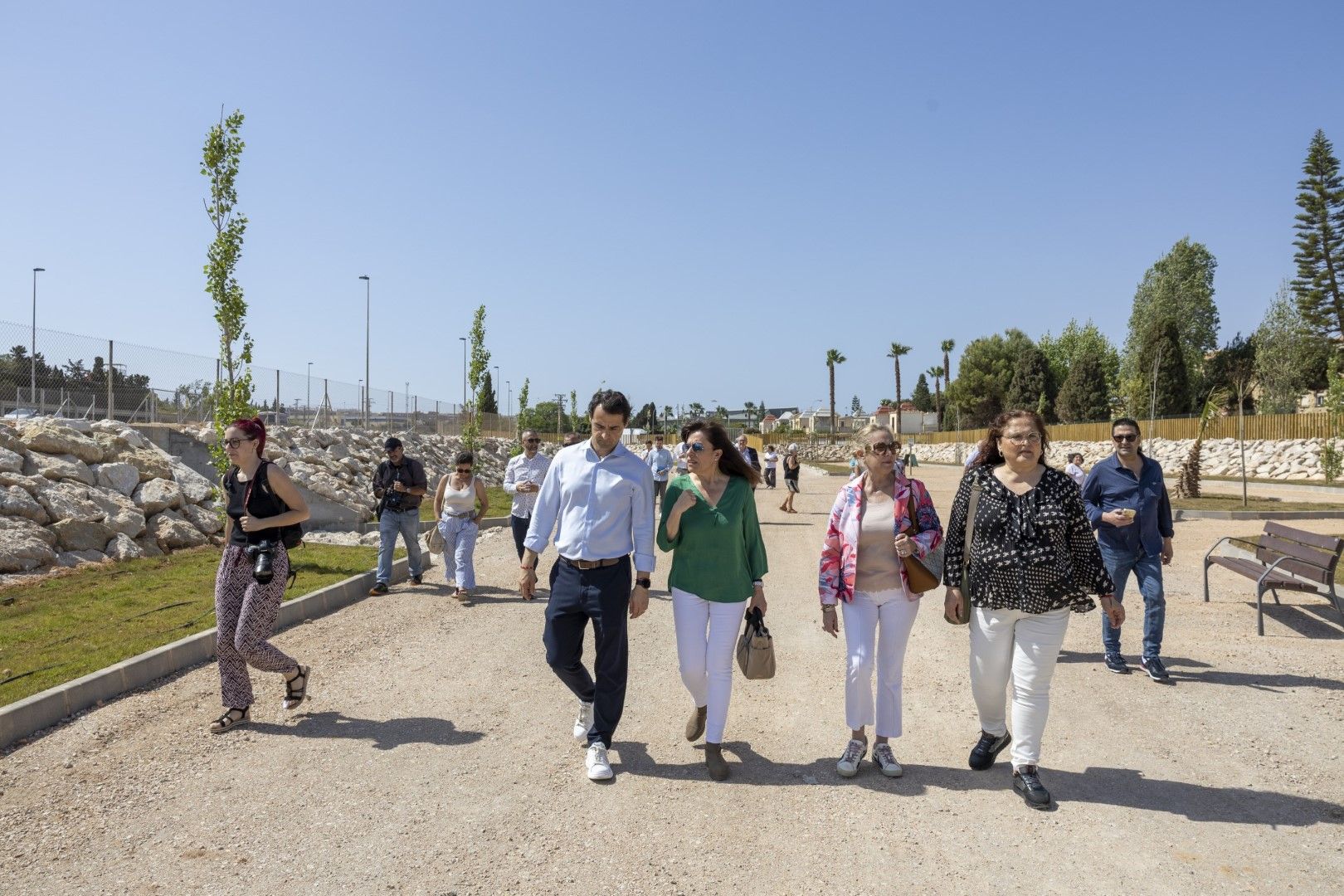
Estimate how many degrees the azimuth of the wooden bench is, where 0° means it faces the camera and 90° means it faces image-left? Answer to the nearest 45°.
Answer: approximately 45°

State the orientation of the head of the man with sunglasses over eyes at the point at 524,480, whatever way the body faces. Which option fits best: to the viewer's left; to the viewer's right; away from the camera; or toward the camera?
toward the camera

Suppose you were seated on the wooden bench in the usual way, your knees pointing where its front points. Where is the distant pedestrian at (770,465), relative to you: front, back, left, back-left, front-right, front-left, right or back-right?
right

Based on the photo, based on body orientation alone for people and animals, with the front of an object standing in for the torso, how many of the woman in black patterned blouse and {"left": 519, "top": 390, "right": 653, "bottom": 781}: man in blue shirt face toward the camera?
2

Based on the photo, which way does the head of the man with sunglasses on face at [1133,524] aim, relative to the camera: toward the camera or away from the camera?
toward the camera

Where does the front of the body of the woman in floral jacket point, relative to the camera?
toward the camera

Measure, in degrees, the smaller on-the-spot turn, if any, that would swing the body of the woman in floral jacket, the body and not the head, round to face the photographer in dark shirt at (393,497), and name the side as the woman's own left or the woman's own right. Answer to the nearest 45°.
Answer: approximately 135° to the woman's own right

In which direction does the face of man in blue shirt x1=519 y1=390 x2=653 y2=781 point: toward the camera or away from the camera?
toward the camera

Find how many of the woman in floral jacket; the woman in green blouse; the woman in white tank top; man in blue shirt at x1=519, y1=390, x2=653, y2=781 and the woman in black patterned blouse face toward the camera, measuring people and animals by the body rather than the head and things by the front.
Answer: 5

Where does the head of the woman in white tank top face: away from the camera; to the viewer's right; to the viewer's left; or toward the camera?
toward the camera

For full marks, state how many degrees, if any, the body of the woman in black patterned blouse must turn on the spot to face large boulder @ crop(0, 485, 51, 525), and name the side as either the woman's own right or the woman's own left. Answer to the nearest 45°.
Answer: approximately 90° to the woman's own right

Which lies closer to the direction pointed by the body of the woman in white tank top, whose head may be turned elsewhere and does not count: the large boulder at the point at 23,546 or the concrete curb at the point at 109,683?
the concrete curb

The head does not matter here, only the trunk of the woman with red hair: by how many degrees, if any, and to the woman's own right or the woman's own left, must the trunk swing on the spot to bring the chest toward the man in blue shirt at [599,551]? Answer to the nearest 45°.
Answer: approximately 90° to the woman's own left

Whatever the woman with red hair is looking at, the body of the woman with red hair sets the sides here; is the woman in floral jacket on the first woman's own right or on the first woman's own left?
on the first woman's own left

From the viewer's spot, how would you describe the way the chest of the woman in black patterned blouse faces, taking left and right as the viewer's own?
facing the viewer

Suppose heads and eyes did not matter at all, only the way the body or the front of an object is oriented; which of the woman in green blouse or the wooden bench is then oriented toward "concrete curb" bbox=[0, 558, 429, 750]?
the wooden bench
